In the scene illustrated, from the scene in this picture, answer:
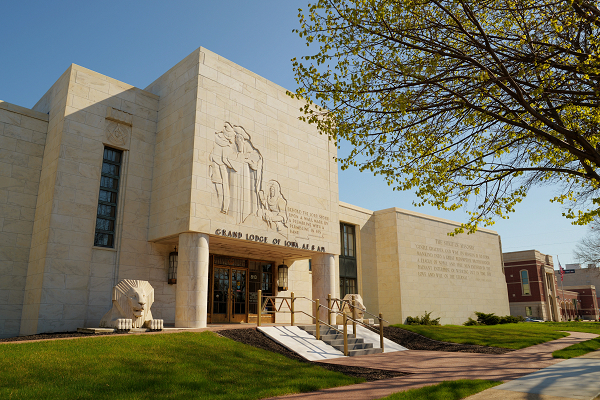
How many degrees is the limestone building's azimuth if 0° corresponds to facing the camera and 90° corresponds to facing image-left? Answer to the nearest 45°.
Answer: approximately 315°

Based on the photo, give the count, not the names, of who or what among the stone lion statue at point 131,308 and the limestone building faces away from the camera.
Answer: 0

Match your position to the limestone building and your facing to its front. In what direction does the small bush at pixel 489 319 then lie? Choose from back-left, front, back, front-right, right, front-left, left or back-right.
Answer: left

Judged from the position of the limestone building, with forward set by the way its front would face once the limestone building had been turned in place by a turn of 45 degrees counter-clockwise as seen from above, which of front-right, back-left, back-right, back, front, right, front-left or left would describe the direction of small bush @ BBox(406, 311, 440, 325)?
front-left

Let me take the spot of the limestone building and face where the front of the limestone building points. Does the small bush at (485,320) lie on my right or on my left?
on my left

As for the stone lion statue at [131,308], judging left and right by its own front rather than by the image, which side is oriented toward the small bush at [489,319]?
left

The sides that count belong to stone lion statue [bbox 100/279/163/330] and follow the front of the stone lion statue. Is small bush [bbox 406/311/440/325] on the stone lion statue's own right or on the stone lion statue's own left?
on the stone lion statue's own left

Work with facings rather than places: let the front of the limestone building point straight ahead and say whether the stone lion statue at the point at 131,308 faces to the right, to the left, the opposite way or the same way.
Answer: the same way

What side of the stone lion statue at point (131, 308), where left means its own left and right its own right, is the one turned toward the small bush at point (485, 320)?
left
